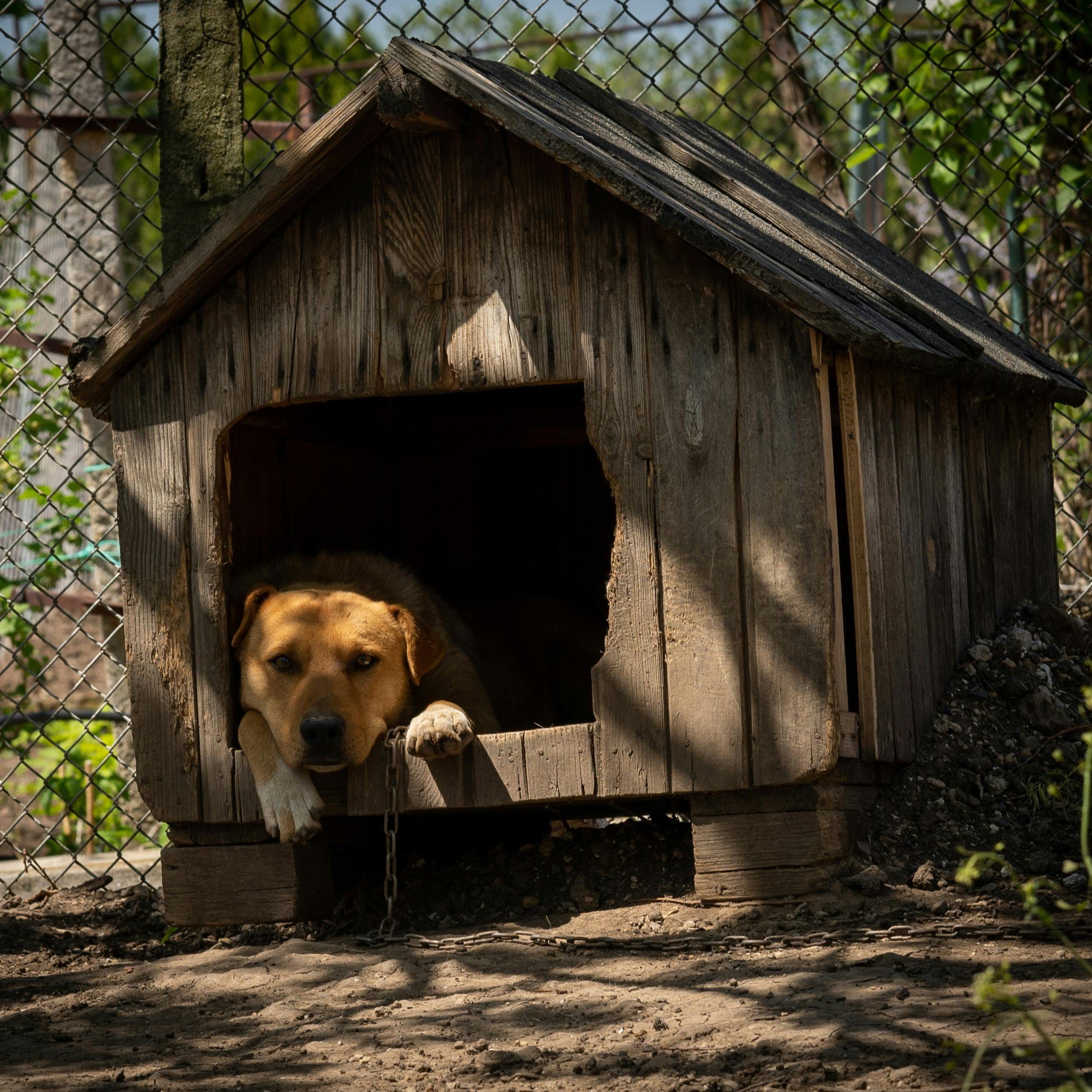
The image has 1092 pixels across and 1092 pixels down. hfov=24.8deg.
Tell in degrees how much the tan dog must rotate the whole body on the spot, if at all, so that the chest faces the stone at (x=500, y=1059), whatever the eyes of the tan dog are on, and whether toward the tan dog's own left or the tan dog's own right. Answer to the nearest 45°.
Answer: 0° — it already faces it

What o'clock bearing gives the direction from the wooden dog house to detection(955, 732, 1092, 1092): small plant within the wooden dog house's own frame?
The small plant is roughly at 10 o'clock from the wooden dog house.

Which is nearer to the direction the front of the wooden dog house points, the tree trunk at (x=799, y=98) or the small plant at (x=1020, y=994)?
the small plant

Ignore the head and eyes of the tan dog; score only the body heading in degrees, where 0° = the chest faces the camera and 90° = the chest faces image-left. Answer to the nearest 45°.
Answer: approximately 0°

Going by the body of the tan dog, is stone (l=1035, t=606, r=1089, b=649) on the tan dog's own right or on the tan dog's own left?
on the tan dog's own left

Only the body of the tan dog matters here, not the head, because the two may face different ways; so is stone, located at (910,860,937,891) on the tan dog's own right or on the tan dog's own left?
on the tan dog's own left

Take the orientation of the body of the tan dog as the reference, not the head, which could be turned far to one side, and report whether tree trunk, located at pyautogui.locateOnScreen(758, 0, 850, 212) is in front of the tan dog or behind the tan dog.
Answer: behind

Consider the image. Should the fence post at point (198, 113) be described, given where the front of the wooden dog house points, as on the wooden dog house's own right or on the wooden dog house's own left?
on the wooden dog house's own right
